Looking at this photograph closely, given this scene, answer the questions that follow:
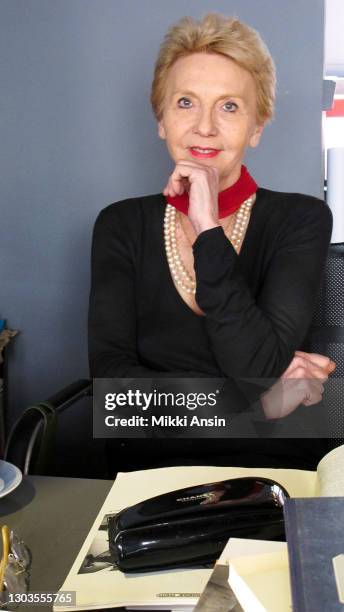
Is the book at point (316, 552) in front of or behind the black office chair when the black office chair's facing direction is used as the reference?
in front

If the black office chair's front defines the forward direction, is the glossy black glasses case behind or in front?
in front

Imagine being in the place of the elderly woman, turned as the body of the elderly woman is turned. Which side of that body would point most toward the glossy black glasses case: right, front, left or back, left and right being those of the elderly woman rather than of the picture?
front

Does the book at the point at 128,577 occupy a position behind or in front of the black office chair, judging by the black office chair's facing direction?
in front

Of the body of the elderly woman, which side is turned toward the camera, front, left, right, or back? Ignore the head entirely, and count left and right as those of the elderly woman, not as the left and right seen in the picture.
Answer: front

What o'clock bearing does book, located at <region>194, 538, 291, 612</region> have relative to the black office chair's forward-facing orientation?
The book is roughly at 11 o'clock from the black office chair.

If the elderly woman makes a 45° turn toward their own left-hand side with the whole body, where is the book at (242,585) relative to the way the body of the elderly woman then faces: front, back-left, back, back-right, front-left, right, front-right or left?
front-right

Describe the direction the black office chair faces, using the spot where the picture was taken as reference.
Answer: facing the viewer and to the left of the viewer
